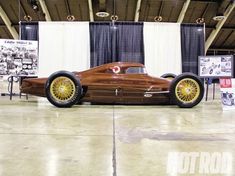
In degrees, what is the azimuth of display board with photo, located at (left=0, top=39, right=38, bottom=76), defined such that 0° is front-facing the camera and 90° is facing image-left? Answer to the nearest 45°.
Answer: approximately 0°

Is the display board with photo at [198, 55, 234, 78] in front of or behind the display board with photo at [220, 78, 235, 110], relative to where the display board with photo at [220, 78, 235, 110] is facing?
behind

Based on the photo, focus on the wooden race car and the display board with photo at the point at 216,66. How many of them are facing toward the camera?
1

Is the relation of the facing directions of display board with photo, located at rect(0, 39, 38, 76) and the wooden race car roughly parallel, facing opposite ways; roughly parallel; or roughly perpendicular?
roughly perpendicular

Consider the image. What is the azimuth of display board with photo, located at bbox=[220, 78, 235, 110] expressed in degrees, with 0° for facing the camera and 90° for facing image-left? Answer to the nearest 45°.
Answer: approximately 0°

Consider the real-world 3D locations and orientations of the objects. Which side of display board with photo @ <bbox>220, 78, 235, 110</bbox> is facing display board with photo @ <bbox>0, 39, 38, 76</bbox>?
right

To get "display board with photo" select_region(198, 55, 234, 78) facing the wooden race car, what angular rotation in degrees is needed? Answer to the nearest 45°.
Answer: approximately 45° to its right

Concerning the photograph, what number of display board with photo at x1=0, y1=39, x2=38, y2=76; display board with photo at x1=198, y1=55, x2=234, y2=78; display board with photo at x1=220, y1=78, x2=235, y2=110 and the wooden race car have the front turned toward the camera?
3
